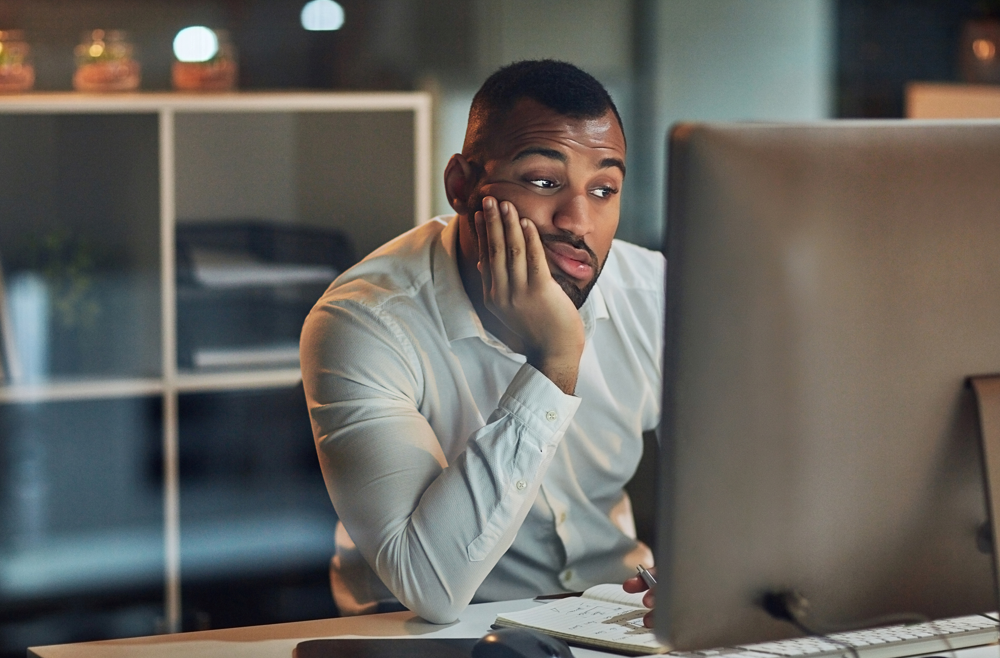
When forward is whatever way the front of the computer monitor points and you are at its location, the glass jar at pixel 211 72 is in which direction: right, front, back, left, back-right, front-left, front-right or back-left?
front

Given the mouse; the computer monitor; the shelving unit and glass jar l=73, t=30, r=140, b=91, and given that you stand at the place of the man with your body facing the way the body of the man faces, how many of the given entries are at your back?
2

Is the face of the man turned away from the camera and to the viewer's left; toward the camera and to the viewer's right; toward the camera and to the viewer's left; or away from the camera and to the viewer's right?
toward the camera and to the viewer's right

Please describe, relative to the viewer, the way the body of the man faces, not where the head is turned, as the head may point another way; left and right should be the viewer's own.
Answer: facing the viewer and to the right of the viewer

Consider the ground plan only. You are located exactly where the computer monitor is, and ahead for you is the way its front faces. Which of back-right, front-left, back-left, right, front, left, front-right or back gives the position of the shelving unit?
front

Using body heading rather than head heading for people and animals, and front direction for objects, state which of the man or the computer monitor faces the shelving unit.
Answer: the computer monitor

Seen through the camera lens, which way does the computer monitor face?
facing away from the viewer and to the left of the viewer

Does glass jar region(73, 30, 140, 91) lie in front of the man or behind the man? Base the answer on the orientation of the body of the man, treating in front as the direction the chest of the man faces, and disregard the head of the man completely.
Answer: behind

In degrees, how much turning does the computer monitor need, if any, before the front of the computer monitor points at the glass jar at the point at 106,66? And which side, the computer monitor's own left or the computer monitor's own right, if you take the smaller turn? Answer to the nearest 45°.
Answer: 0° — it already faces it

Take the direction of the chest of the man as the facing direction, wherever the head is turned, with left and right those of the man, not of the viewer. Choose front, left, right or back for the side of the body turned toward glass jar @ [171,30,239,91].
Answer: back

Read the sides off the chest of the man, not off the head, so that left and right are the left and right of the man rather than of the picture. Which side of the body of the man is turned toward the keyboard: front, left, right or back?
front

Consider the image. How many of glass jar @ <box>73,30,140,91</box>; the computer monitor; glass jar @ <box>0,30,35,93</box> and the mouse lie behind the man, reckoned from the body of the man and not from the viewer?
2

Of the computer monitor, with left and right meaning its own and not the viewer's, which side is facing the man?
front

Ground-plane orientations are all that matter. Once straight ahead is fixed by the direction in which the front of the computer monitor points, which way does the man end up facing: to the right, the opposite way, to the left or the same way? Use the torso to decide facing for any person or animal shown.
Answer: the opposite way

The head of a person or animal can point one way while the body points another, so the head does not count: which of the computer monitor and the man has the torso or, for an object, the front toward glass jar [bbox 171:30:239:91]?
the computer monitor

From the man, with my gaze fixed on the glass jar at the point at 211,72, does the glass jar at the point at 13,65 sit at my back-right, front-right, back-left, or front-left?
front-left
